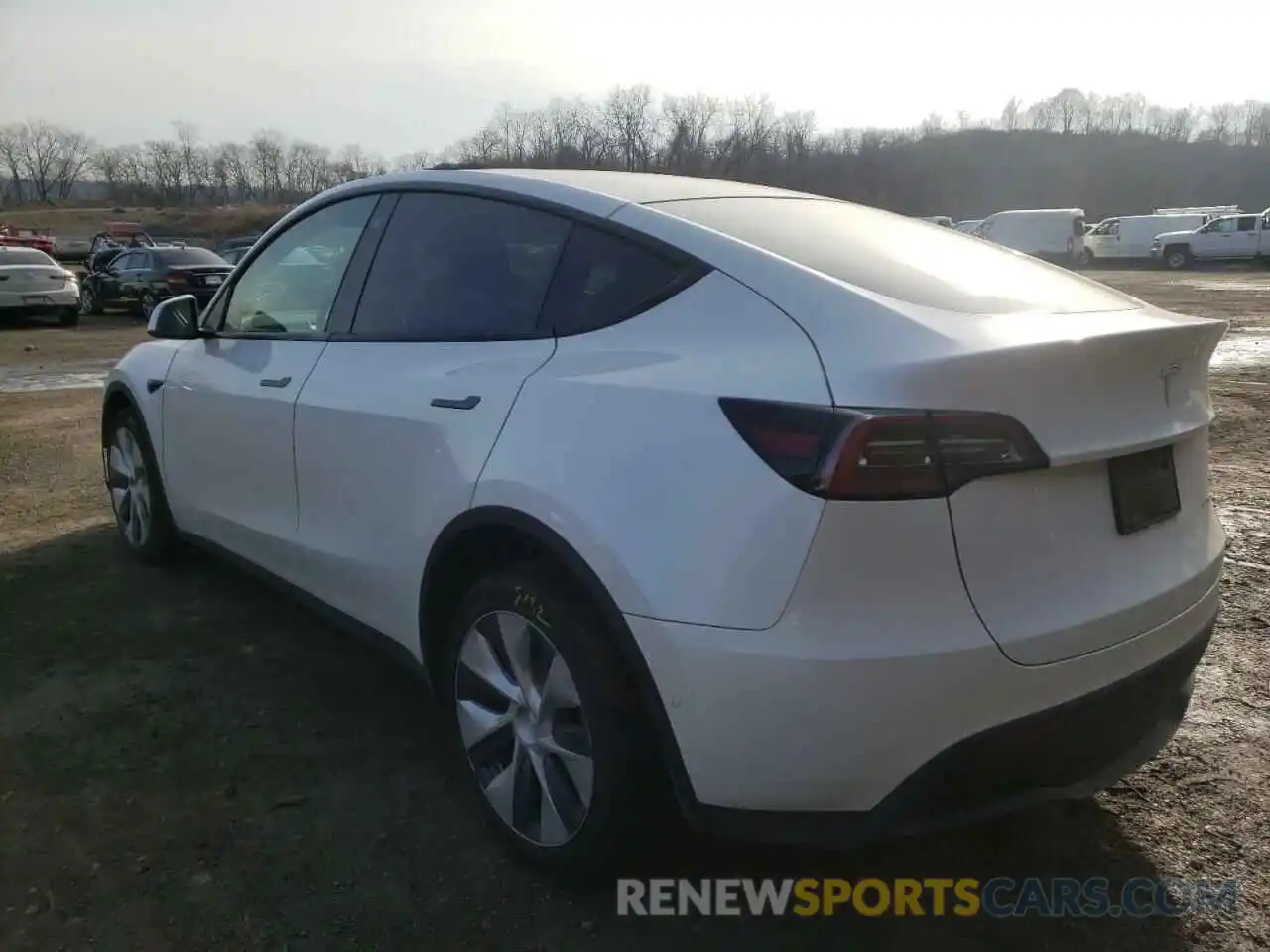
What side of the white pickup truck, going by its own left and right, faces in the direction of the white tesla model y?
left

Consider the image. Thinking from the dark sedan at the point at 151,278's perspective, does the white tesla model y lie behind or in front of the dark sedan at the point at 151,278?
behind

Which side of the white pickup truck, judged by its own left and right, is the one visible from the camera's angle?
left

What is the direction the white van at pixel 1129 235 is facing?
to the viewer's left

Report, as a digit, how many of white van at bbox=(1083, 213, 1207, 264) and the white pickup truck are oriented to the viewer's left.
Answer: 2

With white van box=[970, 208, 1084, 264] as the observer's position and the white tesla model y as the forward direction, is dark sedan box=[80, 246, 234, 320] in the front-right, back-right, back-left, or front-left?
front-right

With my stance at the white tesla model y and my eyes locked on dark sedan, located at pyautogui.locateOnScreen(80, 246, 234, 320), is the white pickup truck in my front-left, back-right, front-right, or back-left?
front-right

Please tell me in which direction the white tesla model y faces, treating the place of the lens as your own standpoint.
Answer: facing away from the viewer and to the left of the viewer

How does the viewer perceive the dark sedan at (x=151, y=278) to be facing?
facing away from the viewer and to the left of the viewer
